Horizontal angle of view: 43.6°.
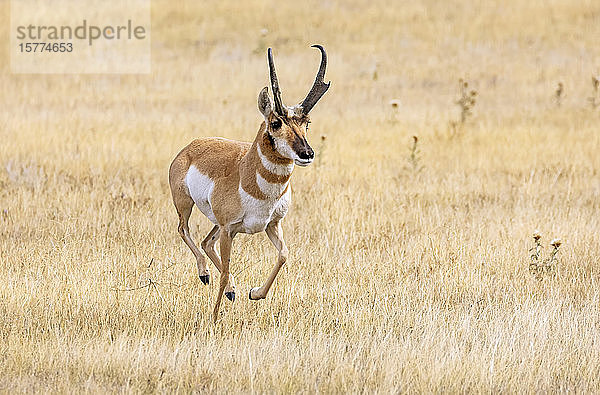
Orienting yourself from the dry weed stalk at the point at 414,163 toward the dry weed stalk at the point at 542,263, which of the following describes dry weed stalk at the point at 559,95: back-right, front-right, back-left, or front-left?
back-left

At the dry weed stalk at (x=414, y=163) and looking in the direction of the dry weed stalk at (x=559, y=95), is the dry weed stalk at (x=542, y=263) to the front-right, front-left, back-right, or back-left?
back-right

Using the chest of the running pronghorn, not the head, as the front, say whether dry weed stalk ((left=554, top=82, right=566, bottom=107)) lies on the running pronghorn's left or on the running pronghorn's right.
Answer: on the running pronghorn's left

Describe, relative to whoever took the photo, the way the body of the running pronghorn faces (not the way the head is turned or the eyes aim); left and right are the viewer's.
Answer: facing the viewer and to the right of the viewer

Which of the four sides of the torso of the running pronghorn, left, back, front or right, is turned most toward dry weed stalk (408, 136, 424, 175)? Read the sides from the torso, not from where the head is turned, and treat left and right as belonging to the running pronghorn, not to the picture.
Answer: left

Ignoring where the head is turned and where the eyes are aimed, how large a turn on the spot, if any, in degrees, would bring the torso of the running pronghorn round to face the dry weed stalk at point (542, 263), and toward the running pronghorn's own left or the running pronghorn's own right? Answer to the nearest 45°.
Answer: approximately 90° to the running pronghorn's own left
